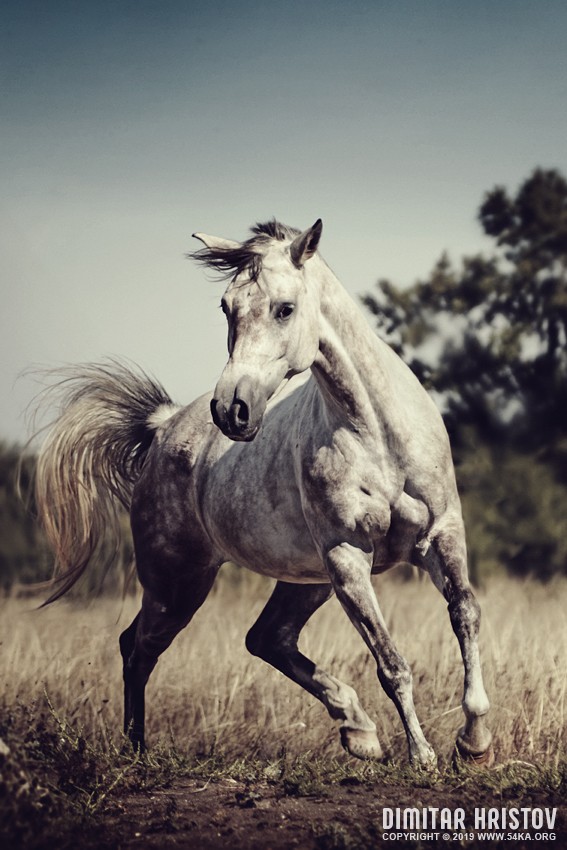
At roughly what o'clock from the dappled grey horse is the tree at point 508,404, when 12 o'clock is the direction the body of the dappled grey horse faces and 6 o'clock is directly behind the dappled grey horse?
The tree is roughly at 8 o'clock from the dappled grey horse.

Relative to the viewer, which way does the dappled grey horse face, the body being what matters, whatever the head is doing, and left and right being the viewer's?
facing the viewer and to the right of the viewer
